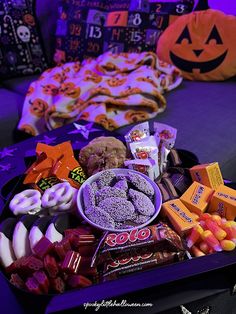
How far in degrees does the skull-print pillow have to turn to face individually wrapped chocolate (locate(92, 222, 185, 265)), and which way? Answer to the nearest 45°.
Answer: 0° — it already faces it

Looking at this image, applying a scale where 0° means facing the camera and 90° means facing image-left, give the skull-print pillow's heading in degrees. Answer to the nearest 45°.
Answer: approximately 0°

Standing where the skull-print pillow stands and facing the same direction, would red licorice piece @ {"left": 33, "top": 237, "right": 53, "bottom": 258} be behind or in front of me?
in front

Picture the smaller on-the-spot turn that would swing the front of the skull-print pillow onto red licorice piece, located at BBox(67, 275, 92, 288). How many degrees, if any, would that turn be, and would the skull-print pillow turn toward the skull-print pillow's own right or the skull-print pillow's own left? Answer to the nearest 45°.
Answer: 0° — it already faces it

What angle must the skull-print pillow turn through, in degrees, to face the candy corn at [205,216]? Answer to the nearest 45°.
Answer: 0° — it already faces it

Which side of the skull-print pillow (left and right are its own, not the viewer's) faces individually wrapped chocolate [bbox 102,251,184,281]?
front

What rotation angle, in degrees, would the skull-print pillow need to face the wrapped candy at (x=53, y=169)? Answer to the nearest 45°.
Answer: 0° — it already faces it

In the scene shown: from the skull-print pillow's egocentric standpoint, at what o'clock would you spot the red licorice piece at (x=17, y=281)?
The red licorice piece is roughly at 12 o'clock from the skull-print pillow.

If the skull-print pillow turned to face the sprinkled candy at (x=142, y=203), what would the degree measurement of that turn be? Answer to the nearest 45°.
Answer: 0° — it already faces it

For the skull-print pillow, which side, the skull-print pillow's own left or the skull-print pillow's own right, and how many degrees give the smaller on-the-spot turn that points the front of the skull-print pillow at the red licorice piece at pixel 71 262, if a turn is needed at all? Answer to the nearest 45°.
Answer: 0° — it already faces it

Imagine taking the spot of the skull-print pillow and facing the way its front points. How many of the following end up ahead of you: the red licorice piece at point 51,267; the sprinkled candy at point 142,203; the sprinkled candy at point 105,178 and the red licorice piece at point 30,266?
4
